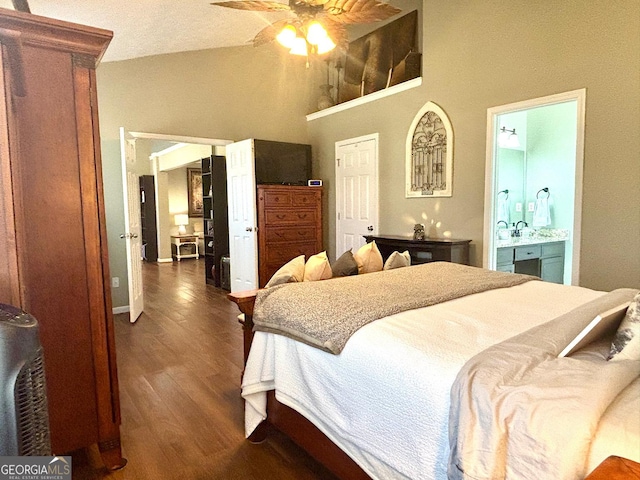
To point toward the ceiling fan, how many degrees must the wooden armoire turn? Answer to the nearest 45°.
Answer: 0° — it already faces it

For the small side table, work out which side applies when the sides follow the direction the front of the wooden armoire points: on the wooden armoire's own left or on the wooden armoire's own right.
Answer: on the wooden armoire's own left

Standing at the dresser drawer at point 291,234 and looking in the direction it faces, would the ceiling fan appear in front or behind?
in front

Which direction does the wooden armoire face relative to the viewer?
to the viewer's right

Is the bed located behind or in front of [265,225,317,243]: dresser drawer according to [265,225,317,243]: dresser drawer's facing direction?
in front

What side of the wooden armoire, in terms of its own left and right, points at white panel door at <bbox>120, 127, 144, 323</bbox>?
left

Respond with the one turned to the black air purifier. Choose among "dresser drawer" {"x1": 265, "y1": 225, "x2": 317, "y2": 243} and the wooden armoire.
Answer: the dresser drawer

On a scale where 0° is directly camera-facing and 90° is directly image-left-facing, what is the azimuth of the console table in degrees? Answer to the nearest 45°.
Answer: approximately 0°

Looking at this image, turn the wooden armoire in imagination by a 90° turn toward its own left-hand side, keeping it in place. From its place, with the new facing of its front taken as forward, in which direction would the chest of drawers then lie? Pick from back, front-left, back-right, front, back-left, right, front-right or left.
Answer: front-right

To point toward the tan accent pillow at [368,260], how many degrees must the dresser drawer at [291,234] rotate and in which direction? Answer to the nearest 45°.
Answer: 0° — it already faces it
